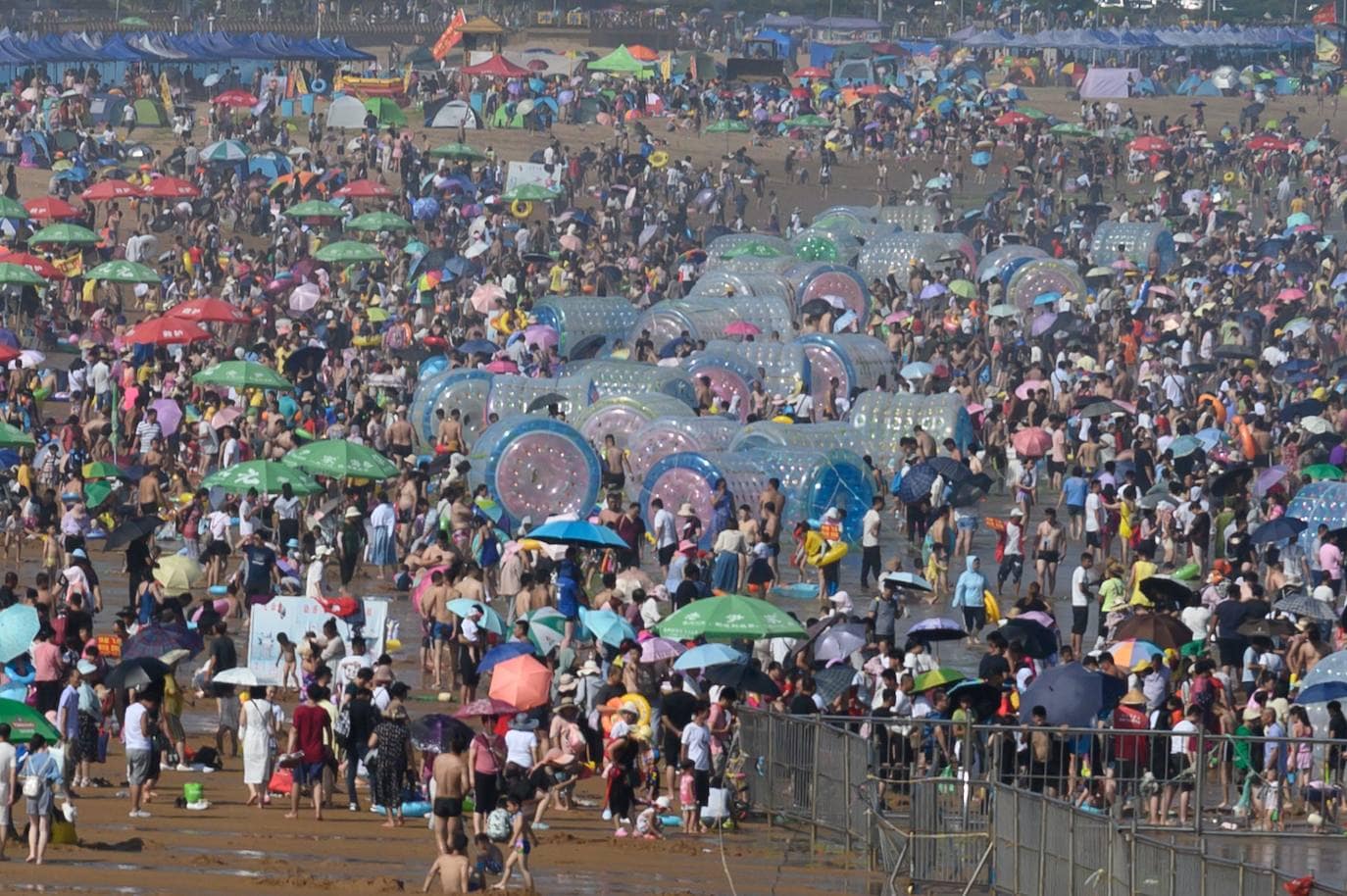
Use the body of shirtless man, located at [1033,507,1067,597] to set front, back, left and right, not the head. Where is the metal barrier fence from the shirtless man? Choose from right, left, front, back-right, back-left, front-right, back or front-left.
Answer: front

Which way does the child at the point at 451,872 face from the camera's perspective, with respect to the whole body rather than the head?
away from the camera

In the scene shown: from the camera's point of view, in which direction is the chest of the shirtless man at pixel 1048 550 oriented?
toward the camera

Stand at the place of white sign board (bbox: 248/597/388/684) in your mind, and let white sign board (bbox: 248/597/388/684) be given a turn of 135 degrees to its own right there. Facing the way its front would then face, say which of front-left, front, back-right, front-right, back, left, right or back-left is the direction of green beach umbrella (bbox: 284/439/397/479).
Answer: front-right

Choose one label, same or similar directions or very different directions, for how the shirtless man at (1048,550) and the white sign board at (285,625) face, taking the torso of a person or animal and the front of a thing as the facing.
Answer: same or similar directions

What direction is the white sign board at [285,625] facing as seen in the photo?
toward the camera

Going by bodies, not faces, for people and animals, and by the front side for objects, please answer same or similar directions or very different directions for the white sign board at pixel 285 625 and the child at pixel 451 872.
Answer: very different directions

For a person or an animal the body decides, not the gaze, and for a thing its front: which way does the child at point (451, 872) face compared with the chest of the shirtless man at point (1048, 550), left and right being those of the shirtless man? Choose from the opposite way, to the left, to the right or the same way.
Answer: the opposite way

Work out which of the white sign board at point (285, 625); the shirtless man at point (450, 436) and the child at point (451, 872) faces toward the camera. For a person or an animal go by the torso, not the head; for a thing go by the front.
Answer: the white sign board
